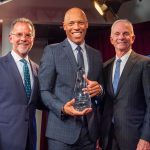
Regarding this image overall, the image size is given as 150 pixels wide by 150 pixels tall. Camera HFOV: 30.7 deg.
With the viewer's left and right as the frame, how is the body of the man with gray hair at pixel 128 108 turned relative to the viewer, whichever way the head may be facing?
facing the viewer and to the left of the viewer

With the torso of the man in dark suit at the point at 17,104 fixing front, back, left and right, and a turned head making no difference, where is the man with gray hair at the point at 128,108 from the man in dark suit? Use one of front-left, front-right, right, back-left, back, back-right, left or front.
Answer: front-left

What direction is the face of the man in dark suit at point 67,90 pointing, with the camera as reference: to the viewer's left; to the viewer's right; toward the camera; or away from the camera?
toward the camera

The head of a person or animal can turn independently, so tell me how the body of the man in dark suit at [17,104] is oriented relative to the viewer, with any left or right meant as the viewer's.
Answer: facing the viewer and to the right of the viewer

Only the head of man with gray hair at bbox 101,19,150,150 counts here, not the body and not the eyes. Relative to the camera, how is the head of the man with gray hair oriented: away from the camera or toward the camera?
toward the camera

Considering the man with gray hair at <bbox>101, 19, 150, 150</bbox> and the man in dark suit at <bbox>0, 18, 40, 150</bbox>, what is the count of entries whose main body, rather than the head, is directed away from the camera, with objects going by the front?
0

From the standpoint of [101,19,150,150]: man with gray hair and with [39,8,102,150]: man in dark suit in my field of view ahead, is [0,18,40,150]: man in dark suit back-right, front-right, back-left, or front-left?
front-right

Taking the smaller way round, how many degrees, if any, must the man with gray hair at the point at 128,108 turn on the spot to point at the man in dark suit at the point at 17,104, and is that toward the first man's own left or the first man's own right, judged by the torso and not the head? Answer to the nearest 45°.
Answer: approximately 45° to the first man's own right

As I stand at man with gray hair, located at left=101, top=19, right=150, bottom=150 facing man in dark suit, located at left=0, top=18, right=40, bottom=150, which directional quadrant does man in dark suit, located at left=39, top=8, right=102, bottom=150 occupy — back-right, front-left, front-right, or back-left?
front-left
